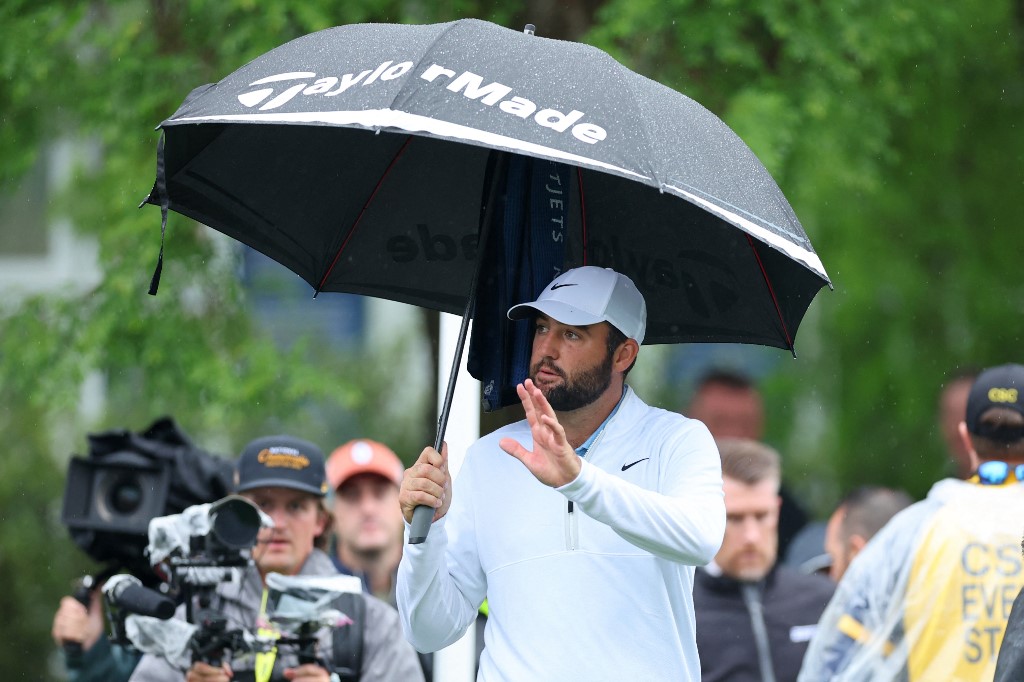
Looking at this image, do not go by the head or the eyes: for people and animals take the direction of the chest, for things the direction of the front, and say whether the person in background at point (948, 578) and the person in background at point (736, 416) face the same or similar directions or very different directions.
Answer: very different directions

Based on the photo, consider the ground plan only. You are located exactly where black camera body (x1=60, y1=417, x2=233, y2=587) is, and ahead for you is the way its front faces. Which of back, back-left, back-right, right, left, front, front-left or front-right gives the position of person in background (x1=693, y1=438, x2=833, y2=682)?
back-left

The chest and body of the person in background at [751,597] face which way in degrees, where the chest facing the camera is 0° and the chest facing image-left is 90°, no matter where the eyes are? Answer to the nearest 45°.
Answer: approximately 0°

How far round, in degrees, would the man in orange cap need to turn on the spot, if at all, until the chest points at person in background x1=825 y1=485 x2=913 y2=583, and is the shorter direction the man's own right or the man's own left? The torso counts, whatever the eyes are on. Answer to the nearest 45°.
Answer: approximately 90° to the man's own left

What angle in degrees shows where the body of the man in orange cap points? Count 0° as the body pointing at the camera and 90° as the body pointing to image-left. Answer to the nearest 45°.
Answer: approximately 0°

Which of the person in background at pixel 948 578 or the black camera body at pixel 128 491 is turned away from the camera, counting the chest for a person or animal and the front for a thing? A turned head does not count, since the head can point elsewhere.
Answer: the person in background

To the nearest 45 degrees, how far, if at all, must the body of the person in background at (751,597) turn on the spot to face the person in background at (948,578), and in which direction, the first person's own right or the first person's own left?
approximately 45° to the first person's own left

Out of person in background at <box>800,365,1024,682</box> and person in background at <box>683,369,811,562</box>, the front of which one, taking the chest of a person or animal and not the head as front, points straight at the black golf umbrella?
person in background at <box>683,369,811,562</box>

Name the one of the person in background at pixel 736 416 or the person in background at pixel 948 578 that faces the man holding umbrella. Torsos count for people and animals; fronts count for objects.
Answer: the person in background at pixel 736 416
